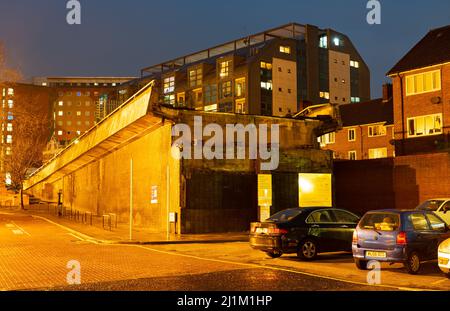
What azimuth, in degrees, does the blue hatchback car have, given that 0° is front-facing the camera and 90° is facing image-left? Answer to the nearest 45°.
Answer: approximately 225°

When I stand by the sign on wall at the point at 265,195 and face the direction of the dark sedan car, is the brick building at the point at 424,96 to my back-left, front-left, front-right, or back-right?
back-left

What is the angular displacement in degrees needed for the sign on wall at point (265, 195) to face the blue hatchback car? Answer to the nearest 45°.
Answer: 0° — it already faces it

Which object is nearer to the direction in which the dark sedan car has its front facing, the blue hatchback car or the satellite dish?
the satellite dish

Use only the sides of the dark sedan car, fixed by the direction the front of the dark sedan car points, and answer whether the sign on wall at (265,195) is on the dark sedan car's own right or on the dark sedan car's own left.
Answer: on the dark sedan car's own left

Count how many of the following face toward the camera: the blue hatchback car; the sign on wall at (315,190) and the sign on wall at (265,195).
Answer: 2

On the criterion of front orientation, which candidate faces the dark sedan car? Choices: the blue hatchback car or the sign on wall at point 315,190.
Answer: the sign on wall

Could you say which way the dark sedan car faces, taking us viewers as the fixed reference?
facing away from the viewer and to the right of the viewer

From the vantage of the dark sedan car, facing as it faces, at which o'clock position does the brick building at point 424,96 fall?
The brick building is roughly at 11 o'clock from the dark sedan car.
